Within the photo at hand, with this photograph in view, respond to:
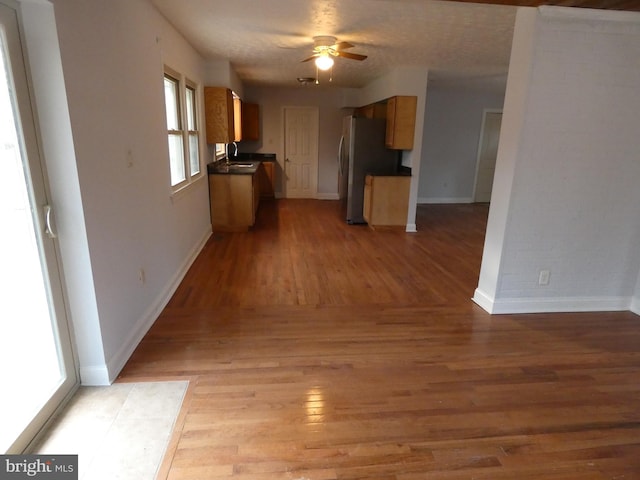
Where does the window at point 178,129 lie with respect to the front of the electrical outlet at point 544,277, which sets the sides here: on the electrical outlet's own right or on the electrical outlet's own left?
on the electrical outlet's own right

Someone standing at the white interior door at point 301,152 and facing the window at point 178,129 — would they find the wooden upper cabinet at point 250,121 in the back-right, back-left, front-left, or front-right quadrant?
front-right

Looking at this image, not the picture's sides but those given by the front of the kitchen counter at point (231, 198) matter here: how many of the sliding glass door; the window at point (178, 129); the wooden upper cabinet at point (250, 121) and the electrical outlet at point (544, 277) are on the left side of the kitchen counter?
1

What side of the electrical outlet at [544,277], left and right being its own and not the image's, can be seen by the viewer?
front

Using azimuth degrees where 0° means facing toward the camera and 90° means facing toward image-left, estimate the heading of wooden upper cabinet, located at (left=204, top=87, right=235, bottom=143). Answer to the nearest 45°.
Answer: approximately 270°

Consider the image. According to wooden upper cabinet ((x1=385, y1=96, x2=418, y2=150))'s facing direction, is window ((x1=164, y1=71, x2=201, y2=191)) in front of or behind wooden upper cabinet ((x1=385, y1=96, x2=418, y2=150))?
in front

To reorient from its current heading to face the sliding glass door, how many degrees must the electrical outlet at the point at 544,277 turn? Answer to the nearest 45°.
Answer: approximately 45° to its right

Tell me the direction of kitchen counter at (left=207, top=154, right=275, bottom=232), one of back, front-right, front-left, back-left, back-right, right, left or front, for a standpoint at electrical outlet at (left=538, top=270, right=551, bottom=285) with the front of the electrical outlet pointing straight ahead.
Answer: right
